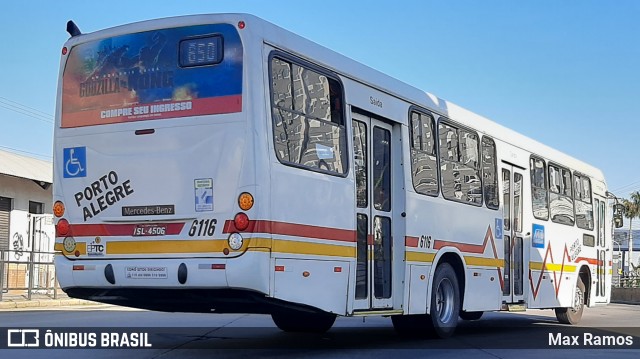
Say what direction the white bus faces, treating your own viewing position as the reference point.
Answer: facing away from the viewer and to the right of the viewer

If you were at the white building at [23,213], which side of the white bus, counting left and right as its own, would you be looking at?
left

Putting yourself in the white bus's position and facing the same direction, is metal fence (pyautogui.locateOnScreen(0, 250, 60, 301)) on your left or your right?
on your left
